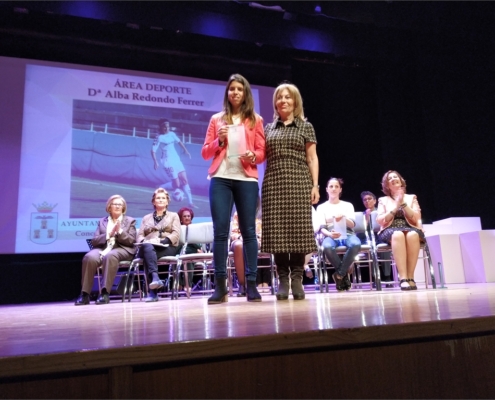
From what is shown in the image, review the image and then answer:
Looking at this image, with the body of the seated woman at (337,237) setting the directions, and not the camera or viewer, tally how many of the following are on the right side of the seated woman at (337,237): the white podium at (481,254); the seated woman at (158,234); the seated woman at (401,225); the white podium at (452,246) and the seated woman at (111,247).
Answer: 2

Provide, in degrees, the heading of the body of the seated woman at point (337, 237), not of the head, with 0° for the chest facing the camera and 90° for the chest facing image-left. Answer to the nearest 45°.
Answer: approximately 0°

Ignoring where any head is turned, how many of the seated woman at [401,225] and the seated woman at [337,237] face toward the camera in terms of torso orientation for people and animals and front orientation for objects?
2

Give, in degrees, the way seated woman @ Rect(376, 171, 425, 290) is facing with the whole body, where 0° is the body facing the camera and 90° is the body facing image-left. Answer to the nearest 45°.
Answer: approximately 0°

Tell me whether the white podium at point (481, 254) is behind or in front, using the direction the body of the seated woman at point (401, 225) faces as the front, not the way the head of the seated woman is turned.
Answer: behind

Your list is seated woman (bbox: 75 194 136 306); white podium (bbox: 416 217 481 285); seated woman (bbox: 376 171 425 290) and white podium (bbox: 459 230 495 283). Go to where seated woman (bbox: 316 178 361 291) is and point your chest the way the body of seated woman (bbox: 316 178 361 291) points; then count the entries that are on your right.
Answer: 1

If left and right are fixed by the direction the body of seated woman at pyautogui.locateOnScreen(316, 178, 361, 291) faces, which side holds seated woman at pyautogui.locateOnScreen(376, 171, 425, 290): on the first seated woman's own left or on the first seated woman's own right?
on the first seated woman's own left

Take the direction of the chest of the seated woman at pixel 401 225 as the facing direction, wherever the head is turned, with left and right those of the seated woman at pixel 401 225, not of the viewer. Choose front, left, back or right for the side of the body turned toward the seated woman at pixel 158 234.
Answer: right

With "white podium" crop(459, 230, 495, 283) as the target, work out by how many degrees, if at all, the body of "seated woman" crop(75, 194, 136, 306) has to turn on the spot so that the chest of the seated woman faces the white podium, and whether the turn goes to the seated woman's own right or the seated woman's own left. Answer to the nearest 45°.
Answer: approximately 135° to the seated woman's own left
